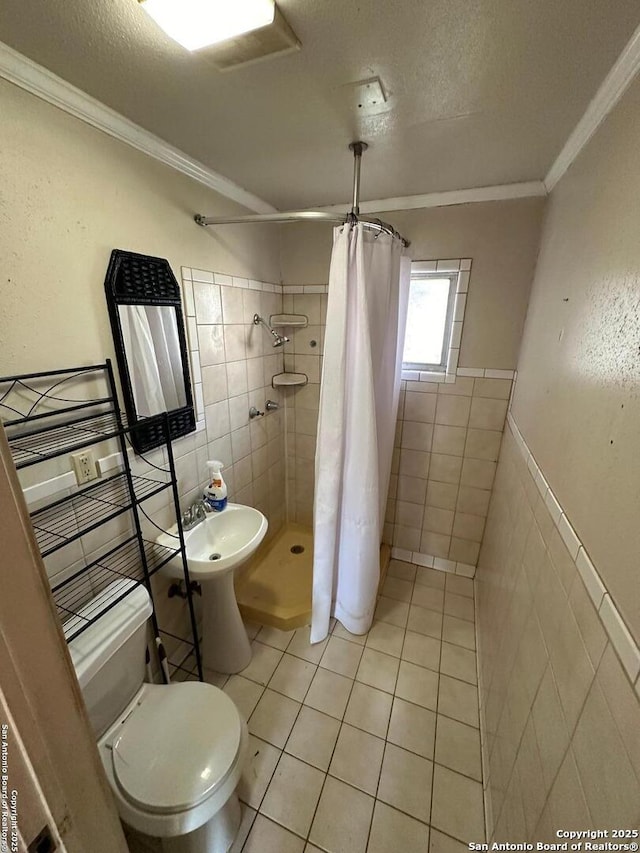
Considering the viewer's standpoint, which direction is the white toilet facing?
facing the viewer and to the right of the viewer

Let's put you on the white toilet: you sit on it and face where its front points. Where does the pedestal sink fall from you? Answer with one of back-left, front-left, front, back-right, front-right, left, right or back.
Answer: left

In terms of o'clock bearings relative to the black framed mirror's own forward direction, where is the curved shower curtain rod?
The curved shower curtain rod is roughly at 11 o'clock from the black framed mirror.
